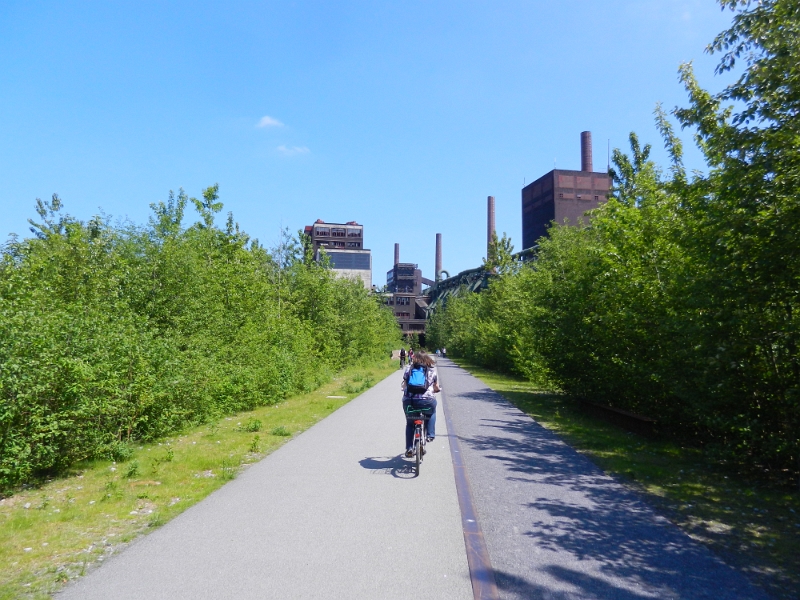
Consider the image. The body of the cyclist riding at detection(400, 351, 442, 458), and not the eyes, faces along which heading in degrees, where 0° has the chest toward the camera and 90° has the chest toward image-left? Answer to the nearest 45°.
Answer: approximately 180°

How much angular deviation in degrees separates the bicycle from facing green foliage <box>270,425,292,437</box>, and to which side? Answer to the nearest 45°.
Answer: approximately 45° to its left

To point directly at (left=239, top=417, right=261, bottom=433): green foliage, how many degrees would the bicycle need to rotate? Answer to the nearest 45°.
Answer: approximately 45° to its left

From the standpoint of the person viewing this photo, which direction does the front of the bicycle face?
facing away from the viewer

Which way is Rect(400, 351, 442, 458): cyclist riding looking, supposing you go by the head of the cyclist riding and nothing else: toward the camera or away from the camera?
away from the camera

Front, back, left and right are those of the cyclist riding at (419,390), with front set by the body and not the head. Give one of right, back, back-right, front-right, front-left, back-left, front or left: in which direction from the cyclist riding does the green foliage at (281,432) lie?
front-left
